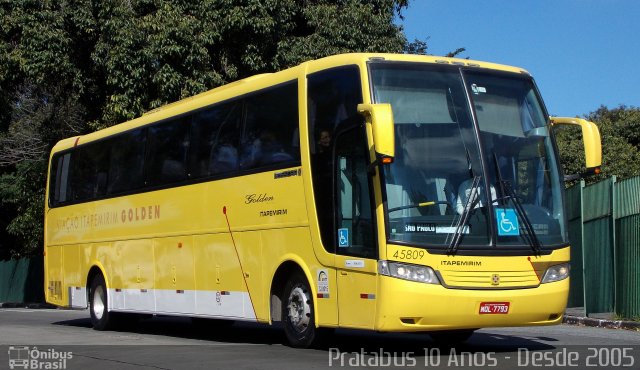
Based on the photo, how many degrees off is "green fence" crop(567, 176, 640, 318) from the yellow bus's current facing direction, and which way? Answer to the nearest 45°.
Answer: approximately 90° to its left

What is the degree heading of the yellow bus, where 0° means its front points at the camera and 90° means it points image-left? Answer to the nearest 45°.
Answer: approximately 315°

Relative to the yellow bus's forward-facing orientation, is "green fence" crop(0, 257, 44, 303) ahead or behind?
behind
